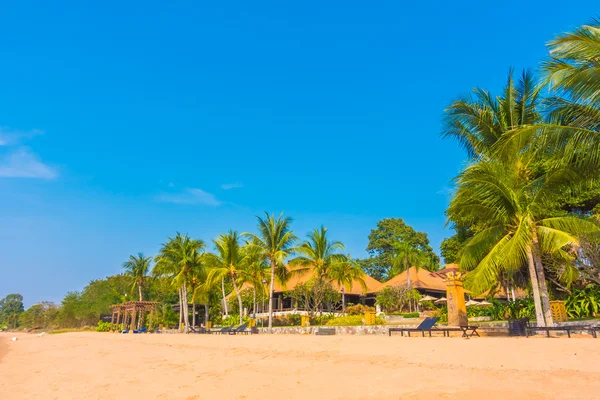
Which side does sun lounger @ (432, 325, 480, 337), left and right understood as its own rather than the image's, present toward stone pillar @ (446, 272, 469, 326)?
right

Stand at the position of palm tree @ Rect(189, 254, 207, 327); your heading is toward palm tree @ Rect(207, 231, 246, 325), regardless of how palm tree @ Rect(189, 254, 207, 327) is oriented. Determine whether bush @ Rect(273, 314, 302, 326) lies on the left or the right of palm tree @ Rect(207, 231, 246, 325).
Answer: left

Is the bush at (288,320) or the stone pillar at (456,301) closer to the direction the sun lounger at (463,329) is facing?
the bush

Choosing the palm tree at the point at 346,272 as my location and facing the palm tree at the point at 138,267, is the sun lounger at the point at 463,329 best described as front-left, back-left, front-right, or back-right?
back-left

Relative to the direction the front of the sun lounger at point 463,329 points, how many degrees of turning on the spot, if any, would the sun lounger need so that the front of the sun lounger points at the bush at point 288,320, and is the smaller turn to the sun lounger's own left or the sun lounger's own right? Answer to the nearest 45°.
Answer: approximately 45° to the sun lounger's own right
